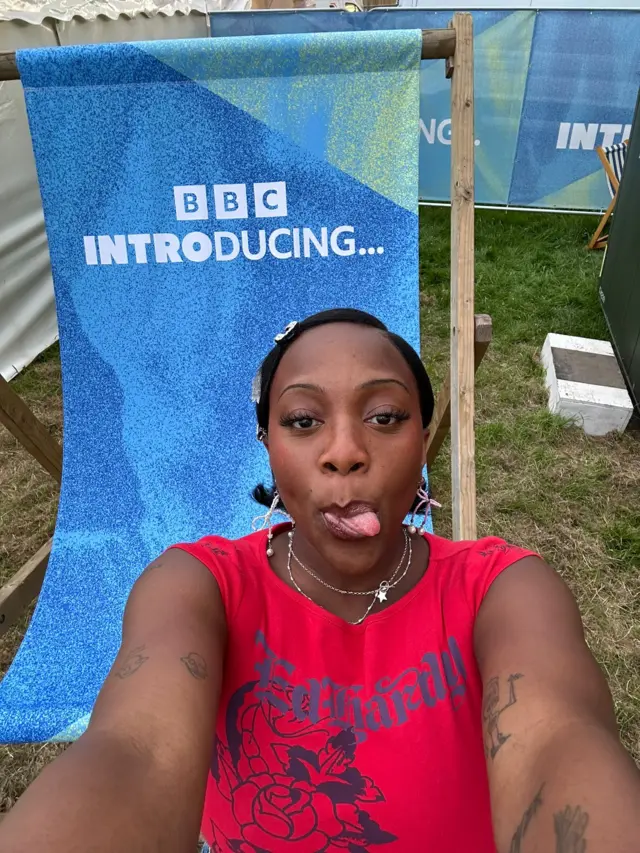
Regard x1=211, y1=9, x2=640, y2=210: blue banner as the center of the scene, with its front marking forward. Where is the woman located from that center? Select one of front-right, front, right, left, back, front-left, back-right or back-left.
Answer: front

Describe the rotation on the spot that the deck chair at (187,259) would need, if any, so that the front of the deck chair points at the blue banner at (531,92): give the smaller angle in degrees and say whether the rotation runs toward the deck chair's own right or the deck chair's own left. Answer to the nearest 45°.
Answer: approximately 135° to the deck chair's own left

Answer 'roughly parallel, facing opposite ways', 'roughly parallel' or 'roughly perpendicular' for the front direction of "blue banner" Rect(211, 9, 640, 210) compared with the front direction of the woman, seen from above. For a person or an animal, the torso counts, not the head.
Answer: roughly parallel

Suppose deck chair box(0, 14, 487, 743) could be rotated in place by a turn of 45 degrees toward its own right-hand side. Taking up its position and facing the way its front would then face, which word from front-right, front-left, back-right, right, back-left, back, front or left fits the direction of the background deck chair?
back

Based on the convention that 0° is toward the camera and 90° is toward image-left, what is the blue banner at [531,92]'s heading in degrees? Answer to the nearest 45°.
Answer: approximately 0°

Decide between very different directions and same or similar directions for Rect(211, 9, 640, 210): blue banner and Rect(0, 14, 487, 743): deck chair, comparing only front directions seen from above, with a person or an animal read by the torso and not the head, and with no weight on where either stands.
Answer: same or similar directions

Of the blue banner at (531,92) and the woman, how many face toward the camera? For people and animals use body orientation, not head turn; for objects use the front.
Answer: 2

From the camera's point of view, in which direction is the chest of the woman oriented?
toward the camera

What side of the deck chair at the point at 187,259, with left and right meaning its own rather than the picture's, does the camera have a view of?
front
